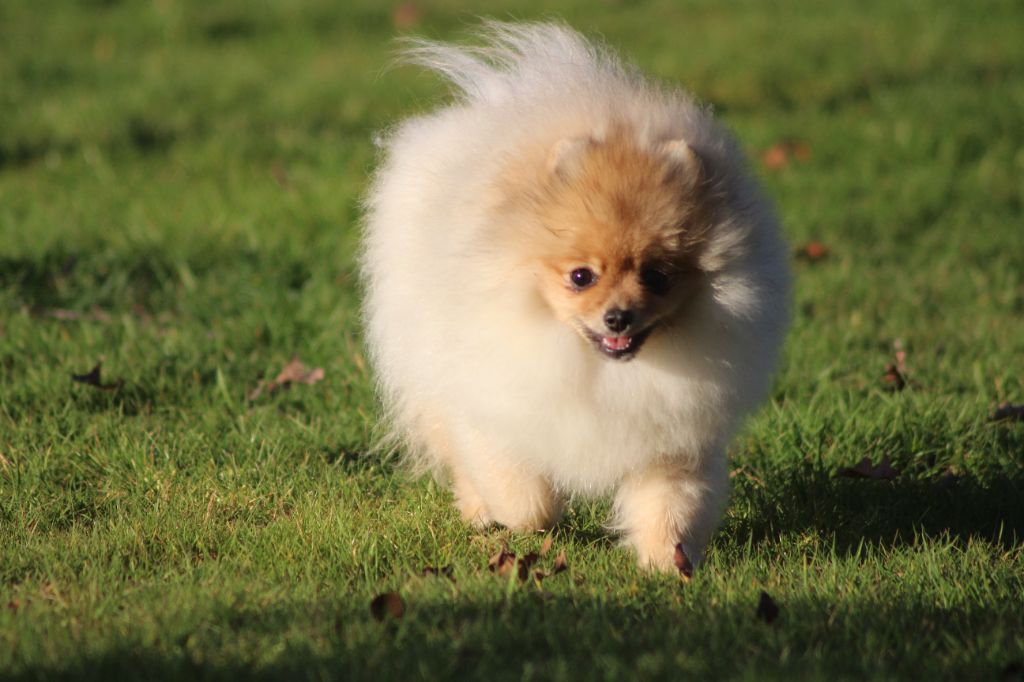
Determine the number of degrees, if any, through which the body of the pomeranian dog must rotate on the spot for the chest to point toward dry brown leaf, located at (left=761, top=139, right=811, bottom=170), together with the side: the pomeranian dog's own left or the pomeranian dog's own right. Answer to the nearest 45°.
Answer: approximately 180°

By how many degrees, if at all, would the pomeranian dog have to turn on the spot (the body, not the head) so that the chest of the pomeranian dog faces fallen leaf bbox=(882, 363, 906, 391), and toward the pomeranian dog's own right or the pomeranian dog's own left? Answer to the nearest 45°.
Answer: approximately 135° to the pomeranian dog's own left

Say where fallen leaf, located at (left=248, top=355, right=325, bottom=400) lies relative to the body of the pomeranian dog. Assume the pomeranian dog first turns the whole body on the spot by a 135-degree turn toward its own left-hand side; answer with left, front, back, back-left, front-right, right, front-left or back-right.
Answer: left

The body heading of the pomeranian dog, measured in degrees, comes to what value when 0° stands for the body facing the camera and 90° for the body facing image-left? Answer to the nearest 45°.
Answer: approximately 0°

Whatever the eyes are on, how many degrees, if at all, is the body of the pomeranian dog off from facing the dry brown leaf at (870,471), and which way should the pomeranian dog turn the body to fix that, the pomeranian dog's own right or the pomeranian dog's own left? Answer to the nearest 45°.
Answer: approximately 135° to the pomeranian dog's own left

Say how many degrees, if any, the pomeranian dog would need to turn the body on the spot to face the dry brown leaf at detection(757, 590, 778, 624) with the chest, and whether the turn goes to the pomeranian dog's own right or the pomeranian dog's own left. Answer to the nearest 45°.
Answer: approximately 45° to the pomeranian dog's own left

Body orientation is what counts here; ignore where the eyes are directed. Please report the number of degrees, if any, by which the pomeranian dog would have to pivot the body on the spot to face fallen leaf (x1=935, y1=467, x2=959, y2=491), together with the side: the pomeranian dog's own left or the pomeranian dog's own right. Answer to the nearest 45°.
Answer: approximately 135° to the pomeranian dog's own left

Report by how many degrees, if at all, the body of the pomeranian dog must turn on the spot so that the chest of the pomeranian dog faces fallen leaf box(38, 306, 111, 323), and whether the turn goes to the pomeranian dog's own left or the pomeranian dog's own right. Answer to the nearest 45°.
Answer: approximately 135° to the pomeranian dog's own right
